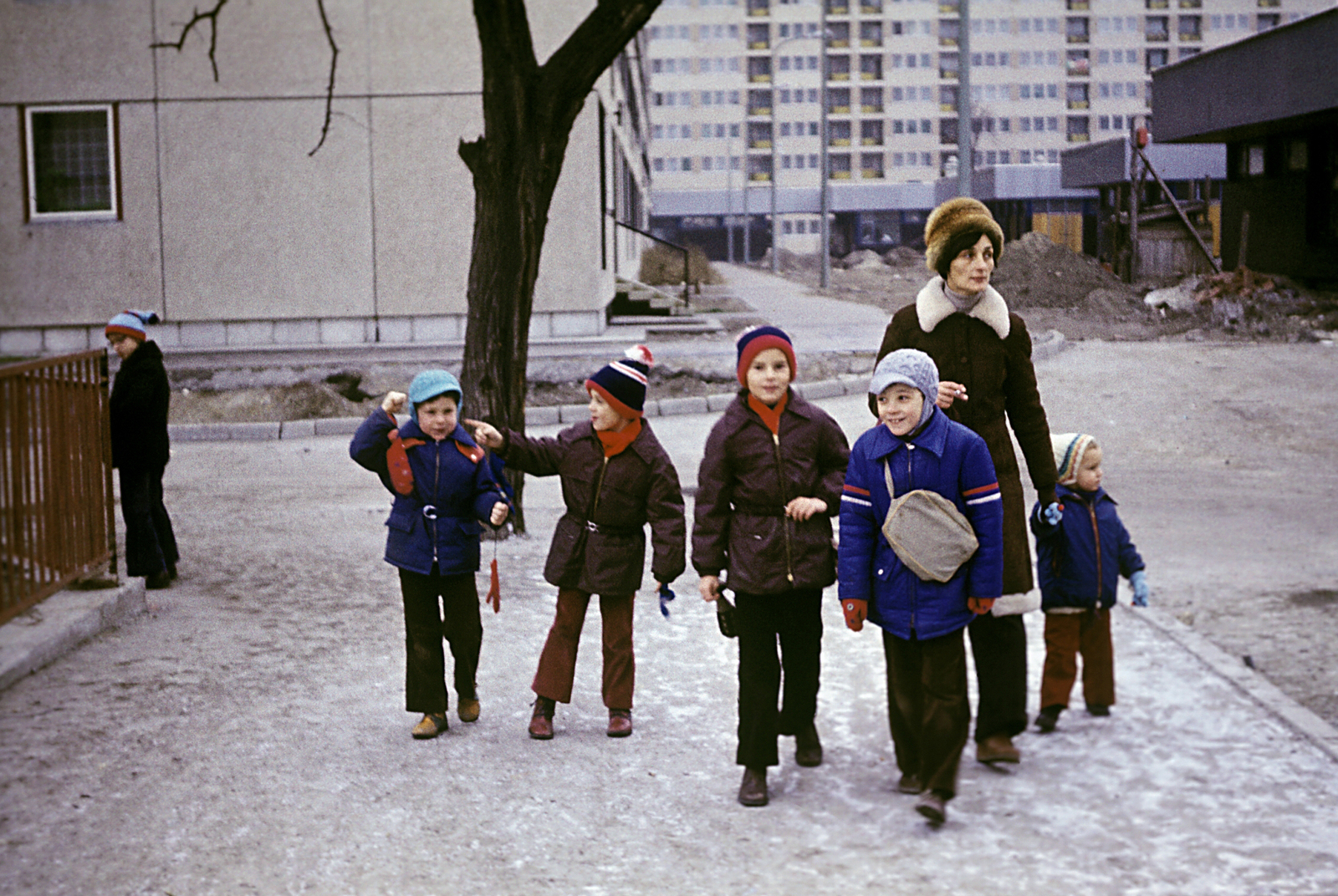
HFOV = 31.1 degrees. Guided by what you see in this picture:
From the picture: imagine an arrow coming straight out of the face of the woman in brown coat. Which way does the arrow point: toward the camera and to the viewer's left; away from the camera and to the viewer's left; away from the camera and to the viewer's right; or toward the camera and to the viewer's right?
toward the camera and to the viewer's right

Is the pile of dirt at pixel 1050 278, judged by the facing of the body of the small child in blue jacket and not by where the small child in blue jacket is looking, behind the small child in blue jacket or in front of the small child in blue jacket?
behind

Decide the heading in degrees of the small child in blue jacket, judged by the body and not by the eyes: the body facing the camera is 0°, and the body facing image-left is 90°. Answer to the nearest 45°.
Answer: approximately 315°

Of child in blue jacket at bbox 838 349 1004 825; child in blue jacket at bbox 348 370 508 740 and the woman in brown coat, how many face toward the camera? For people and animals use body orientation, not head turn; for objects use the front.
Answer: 3

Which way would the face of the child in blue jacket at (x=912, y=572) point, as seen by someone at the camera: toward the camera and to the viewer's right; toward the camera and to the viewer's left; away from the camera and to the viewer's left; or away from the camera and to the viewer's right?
toward the camera and to the viewer's left

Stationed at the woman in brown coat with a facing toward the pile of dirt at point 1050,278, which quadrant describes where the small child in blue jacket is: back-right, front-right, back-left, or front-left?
front-right

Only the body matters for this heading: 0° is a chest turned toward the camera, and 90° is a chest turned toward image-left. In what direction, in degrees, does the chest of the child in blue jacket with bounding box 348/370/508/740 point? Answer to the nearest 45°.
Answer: approximately 0°

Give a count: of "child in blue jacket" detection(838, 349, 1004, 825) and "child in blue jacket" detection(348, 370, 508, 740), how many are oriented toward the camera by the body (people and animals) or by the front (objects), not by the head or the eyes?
2

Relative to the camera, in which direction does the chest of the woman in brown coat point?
toward the camera
